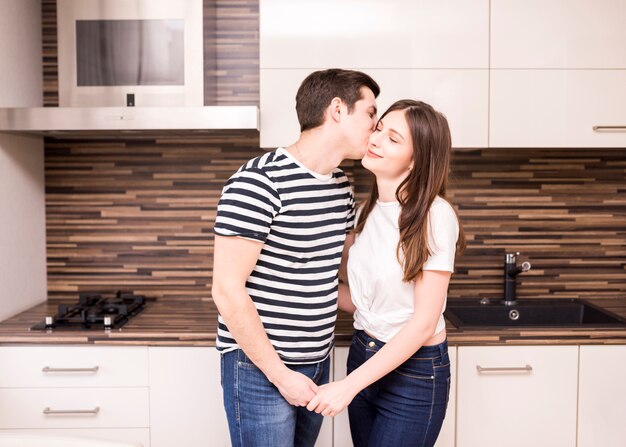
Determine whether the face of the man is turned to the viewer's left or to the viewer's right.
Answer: to the viewer's right

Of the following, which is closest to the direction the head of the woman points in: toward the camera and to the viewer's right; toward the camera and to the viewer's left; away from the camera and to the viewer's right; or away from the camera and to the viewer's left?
toward the camera and to the viewer's left

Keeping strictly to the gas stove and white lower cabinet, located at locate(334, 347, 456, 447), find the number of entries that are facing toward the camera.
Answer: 2

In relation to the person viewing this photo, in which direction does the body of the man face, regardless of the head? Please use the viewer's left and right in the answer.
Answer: facing the viewer and to the right of the viewer

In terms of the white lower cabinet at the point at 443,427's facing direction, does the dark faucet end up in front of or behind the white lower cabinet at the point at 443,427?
behind

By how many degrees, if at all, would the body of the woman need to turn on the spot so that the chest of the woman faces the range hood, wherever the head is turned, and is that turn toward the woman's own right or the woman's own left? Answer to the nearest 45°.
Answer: approximately 90° to the woman's own right

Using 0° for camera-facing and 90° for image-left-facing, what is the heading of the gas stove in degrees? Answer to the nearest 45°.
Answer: approximately 0°

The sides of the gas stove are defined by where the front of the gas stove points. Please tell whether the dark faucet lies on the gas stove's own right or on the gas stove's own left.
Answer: on the gas stove's own left

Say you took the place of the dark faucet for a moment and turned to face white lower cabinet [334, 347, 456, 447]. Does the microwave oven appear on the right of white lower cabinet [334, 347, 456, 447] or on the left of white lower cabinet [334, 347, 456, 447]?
right
